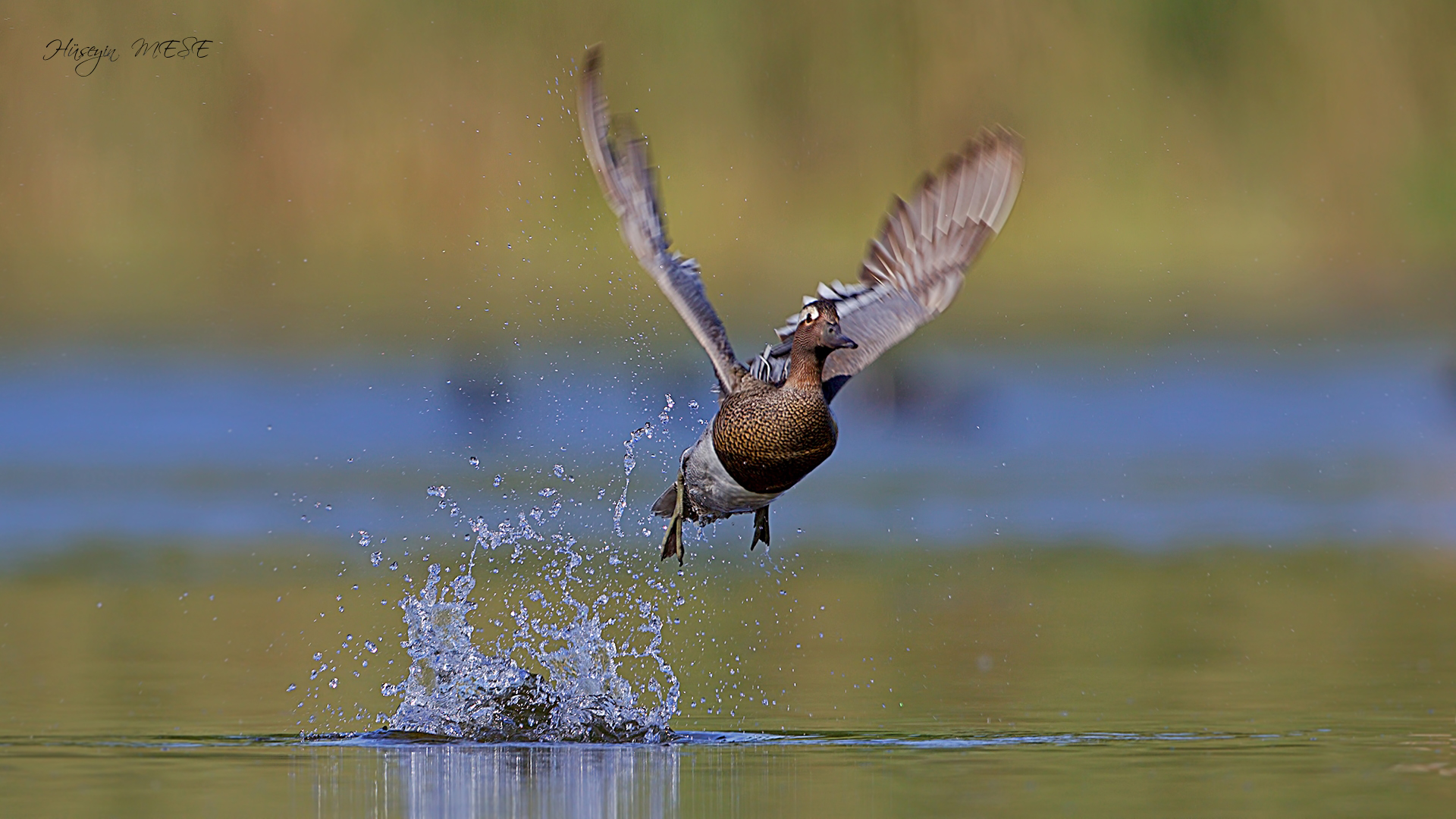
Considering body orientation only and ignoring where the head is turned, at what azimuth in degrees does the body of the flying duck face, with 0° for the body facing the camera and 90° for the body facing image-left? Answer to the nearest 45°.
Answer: approximately 315°
